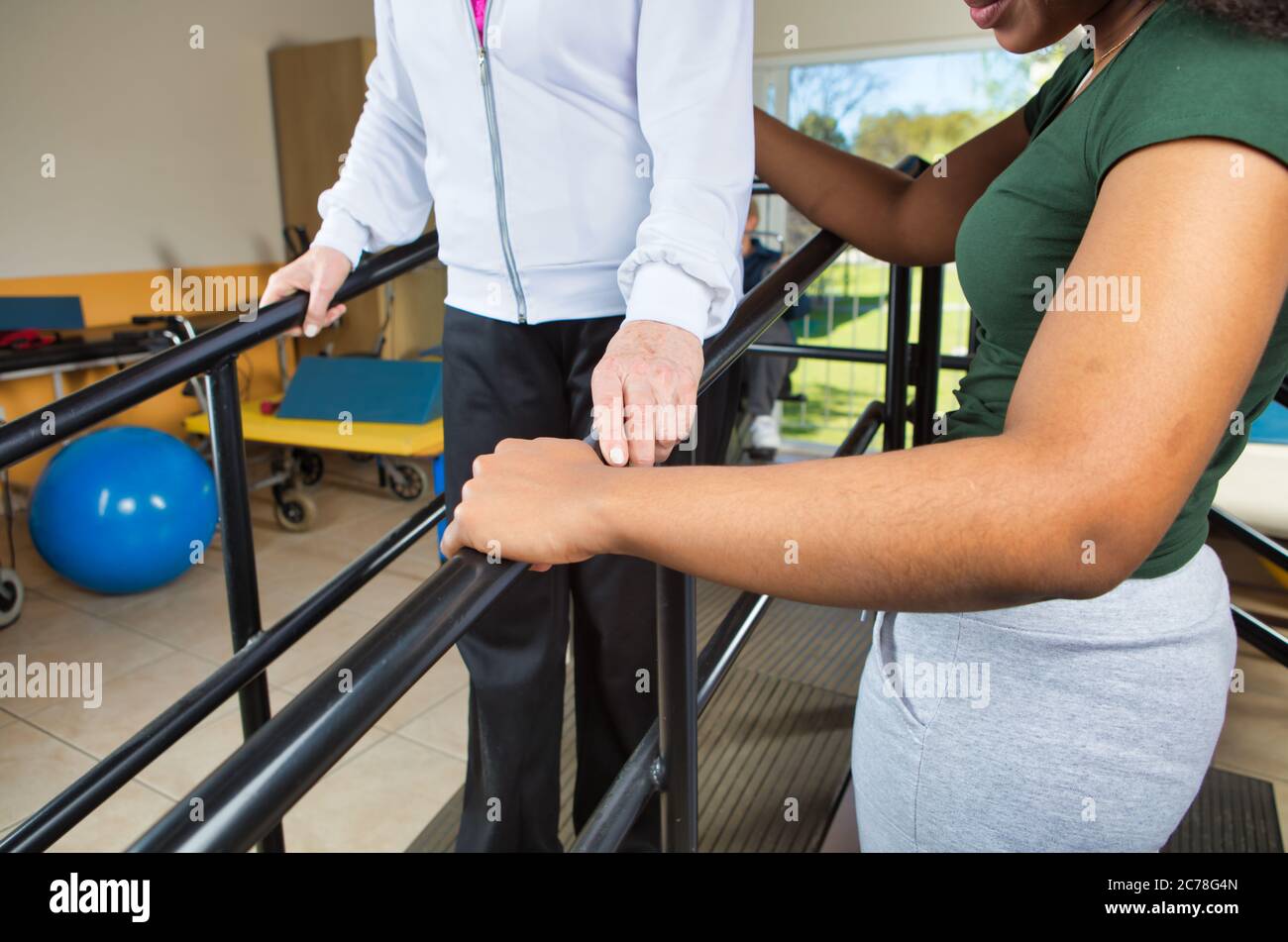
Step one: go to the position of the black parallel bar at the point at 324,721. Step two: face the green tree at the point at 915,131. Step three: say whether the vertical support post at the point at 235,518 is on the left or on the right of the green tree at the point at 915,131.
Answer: left

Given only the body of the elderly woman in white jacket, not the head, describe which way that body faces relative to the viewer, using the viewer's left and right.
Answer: facing the viewer and to the left of the viewer

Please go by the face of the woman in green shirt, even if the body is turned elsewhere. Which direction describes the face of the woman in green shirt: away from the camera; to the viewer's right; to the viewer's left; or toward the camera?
to the viewer's left

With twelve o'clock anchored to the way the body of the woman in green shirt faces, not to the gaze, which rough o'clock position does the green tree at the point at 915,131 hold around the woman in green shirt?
The green tree is roughly at 3 o'clock from the woman in green shirt.

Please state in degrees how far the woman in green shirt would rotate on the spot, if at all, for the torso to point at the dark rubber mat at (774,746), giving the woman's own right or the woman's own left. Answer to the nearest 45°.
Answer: approximately 90° to the woman's own right

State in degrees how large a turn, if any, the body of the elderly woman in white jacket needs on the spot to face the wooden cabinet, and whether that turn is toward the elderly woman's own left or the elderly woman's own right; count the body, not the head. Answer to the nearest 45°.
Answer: approximately 135° to the elderly woman's own right

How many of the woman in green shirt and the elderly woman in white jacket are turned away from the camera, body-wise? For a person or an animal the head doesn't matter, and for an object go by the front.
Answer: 0

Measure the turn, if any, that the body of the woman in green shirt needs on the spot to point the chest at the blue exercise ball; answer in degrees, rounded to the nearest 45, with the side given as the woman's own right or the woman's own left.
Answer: approximately 45° to the woman's own right

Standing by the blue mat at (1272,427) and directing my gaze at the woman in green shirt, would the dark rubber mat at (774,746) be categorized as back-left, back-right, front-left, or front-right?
front-right

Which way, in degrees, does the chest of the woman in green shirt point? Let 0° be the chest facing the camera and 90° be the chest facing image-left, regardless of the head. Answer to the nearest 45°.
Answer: approximately 90°
